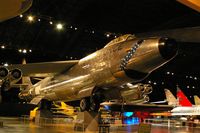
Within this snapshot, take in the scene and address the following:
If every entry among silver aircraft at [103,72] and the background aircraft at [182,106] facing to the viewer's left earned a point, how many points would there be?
0

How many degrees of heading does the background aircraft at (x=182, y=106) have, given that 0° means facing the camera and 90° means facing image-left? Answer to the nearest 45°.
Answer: approximately 270°

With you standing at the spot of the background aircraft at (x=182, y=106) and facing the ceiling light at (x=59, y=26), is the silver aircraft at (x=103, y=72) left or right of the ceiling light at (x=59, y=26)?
left

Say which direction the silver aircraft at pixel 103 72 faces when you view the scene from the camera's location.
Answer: facing the viewer and to the right of the viewer

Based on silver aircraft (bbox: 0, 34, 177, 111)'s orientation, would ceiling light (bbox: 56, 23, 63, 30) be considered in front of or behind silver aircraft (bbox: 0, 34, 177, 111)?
behind
